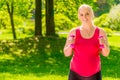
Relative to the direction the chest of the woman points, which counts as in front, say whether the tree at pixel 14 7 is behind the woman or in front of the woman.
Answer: behind

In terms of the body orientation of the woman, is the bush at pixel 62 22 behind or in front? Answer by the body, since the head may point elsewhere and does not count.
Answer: behind

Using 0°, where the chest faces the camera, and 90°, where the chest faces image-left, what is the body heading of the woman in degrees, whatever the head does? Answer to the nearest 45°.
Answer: approximately 0°
